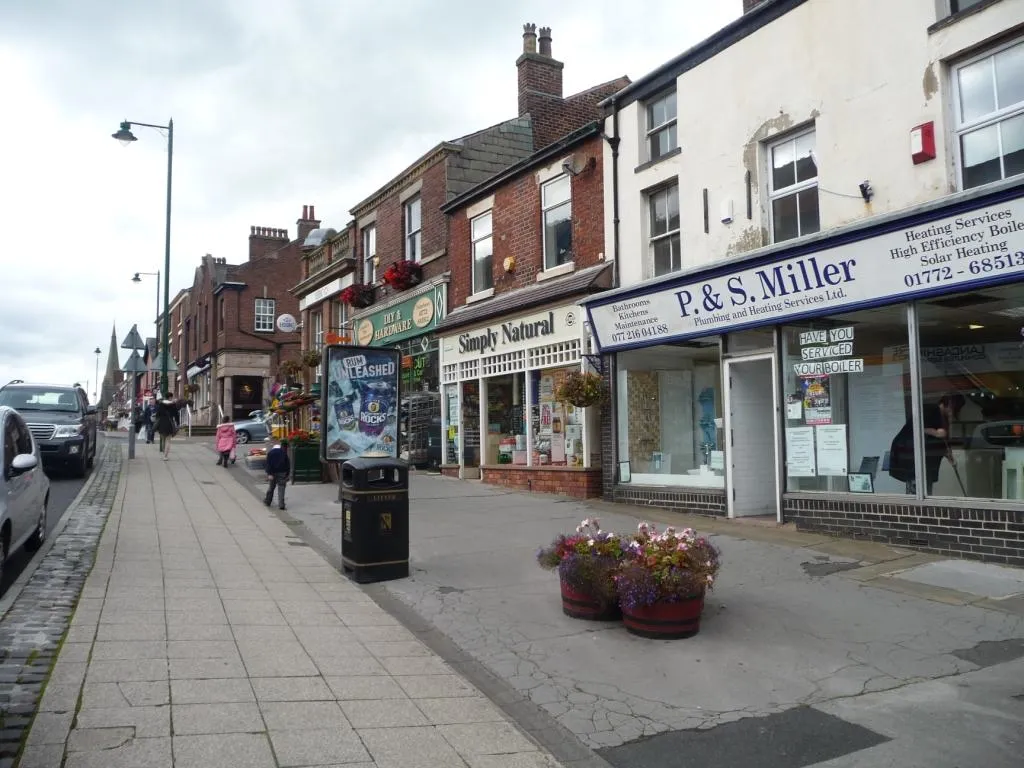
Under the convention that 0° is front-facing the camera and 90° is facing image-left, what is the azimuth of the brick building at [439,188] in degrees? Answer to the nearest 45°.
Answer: approximately 45°

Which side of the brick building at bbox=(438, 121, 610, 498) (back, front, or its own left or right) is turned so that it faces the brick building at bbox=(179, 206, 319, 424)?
right

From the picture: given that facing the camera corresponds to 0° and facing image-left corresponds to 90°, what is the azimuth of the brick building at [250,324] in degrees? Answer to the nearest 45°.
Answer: approximately 45°

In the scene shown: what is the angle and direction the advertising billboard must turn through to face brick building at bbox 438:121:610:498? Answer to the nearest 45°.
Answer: approximately 90° to its left

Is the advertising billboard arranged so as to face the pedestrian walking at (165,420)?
no

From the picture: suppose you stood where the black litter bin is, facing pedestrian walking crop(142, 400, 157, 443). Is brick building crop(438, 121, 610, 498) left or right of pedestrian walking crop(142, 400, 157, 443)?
right

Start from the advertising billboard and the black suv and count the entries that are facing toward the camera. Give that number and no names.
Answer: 2

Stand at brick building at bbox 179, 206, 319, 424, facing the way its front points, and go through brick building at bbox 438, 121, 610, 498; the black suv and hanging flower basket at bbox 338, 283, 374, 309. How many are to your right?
0

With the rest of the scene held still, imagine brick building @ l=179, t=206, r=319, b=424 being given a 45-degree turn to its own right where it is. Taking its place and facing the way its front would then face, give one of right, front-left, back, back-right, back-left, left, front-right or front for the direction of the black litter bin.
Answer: left

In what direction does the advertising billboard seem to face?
toward the camera

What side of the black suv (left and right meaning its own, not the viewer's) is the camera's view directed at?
front

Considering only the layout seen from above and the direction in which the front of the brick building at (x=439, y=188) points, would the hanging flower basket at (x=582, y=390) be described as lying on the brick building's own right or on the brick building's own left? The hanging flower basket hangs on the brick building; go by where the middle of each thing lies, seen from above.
on the brick building's own left

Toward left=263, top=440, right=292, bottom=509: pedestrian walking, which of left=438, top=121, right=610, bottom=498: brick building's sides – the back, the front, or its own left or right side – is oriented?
front

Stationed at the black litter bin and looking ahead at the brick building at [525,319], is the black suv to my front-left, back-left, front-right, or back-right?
front-left

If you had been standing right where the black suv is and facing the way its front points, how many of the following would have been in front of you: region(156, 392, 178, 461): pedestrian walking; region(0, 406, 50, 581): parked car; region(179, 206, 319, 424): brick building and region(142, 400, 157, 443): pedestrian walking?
1

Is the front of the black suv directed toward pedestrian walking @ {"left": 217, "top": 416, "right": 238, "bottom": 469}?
no
